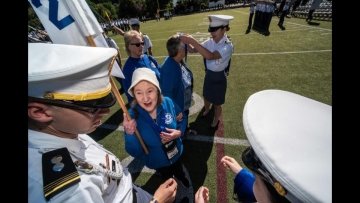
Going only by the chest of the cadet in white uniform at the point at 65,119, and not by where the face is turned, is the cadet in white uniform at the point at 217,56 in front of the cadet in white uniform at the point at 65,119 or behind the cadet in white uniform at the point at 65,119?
in front

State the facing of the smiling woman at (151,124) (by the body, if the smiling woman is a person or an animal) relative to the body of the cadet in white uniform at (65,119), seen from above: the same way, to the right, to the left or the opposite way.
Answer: to the right

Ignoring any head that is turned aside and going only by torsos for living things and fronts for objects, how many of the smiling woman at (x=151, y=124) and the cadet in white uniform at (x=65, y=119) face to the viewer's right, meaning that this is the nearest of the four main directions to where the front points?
1

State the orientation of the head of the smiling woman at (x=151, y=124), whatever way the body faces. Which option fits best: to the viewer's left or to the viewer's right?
to the viewer's left

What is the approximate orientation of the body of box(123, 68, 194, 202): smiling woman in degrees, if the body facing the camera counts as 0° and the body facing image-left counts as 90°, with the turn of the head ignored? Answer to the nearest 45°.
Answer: approximately 0°

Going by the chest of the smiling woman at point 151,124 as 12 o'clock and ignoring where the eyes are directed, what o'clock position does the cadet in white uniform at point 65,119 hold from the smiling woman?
The cadet in white uniform is roughly at 1 o'clock from the smiling woman.

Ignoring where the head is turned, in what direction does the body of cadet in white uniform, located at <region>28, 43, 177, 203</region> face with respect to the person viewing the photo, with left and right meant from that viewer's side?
facing to the right of the viewer

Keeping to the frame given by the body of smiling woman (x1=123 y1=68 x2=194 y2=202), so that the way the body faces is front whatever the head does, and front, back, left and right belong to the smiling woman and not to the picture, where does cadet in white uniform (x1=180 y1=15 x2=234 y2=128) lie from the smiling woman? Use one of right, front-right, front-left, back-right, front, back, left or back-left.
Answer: back-left

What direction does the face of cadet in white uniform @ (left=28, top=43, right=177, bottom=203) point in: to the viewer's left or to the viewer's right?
to the viewer's right
